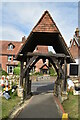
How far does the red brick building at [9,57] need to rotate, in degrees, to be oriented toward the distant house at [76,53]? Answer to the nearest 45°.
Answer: approximately 45° to its left

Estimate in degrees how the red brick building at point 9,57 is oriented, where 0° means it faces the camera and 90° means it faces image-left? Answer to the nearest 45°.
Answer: approximately 0°

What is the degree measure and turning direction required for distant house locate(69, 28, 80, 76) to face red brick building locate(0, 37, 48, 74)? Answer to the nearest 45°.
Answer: approximately 135° to its right

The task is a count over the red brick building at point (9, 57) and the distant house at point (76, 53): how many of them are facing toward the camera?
2

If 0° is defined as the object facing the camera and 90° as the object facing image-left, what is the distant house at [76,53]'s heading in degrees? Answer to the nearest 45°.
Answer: approximately 0°
